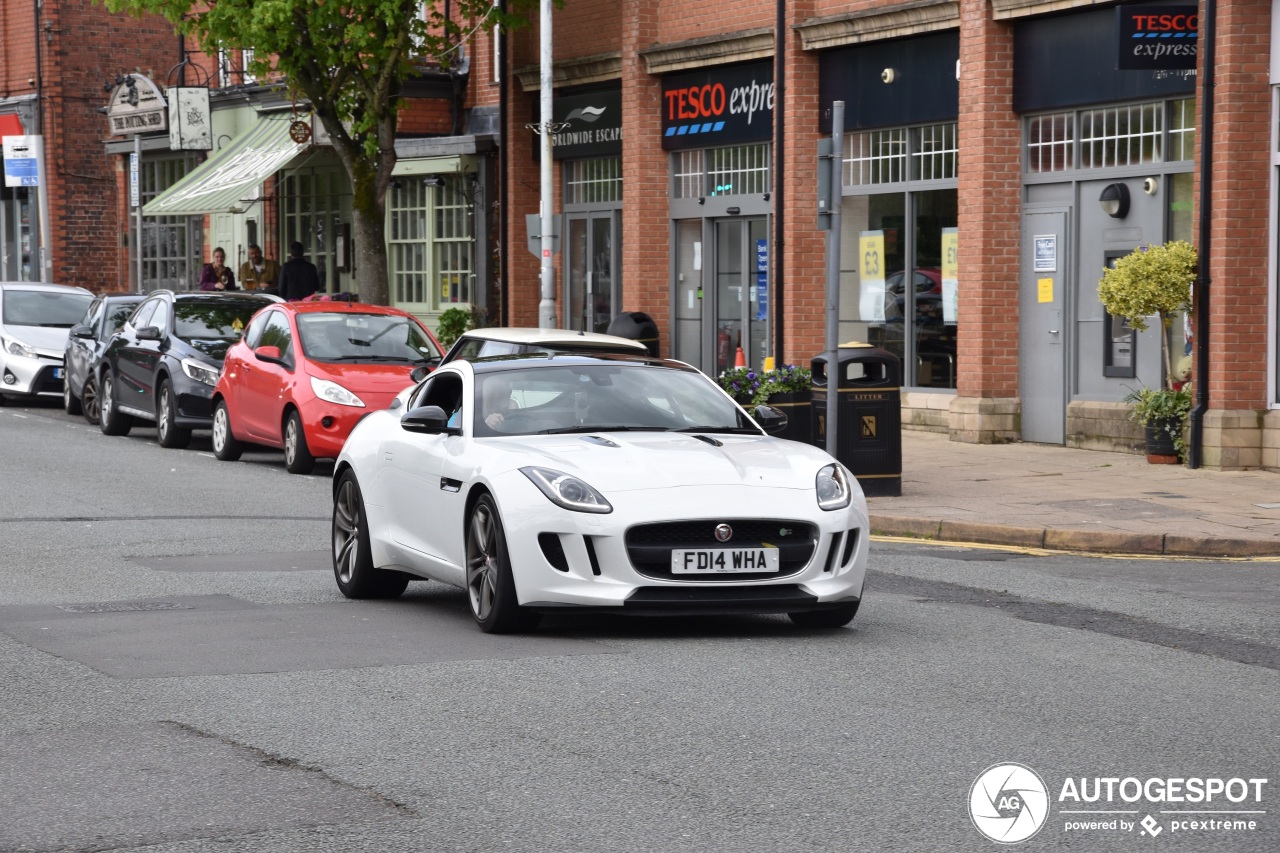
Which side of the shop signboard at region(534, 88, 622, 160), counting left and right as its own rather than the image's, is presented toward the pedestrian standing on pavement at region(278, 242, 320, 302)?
right

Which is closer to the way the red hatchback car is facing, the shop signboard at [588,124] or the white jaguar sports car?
the white jaguar sports car

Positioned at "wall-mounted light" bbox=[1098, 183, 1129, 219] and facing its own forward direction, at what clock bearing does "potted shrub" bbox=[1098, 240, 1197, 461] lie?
The potted shrub is roughly at 10 o'clock from the wall-mounted light.

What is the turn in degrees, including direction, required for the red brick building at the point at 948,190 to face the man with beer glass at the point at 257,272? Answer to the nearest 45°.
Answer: approximately 90° to its right

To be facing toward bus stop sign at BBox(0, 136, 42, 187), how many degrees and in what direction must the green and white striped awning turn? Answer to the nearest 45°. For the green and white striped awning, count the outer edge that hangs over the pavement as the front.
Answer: approximately 90° to its right

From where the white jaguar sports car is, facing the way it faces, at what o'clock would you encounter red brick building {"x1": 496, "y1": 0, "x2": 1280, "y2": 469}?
The red brick building is roughly at 8 o'clock from the white jaguar sports car.

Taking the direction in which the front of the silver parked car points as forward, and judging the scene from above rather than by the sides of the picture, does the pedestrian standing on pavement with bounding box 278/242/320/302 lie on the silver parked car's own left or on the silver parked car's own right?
on the silver parked car's own left
